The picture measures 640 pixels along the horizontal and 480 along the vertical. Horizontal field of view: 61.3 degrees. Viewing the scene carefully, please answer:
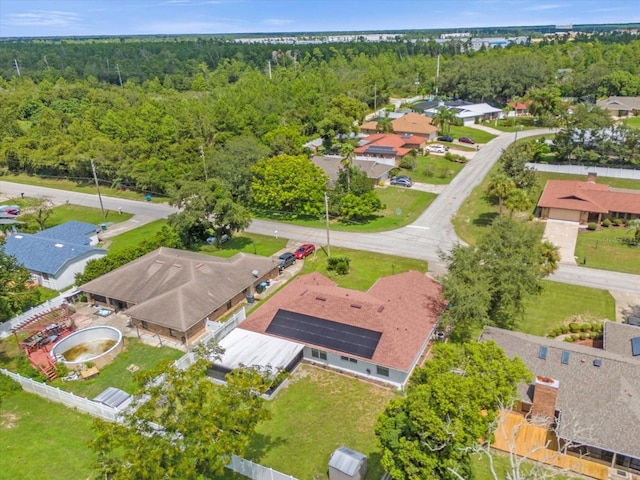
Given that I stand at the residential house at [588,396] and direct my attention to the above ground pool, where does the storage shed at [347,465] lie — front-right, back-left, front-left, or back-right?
front-left

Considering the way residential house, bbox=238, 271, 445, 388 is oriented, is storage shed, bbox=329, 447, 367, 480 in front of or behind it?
behind

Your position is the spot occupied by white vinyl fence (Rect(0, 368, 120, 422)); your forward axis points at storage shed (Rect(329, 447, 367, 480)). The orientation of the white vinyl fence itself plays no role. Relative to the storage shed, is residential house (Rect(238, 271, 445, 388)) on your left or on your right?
left

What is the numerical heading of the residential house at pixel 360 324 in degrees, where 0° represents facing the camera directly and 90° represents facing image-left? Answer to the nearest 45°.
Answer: approximately 225°

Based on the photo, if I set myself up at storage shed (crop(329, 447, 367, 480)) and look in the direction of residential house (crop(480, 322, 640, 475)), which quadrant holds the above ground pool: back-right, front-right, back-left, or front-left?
back-left

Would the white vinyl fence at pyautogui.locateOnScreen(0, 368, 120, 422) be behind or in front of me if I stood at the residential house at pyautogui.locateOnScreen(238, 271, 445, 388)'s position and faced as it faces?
behind

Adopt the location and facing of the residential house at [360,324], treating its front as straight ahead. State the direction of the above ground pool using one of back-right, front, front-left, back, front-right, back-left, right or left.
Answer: back-left

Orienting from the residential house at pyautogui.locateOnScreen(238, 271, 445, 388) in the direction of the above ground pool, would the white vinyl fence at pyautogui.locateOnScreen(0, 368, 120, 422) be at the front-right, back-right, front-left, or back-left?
front-left

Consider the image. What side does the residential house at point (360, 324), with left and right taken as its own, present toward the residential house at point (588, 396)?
right
